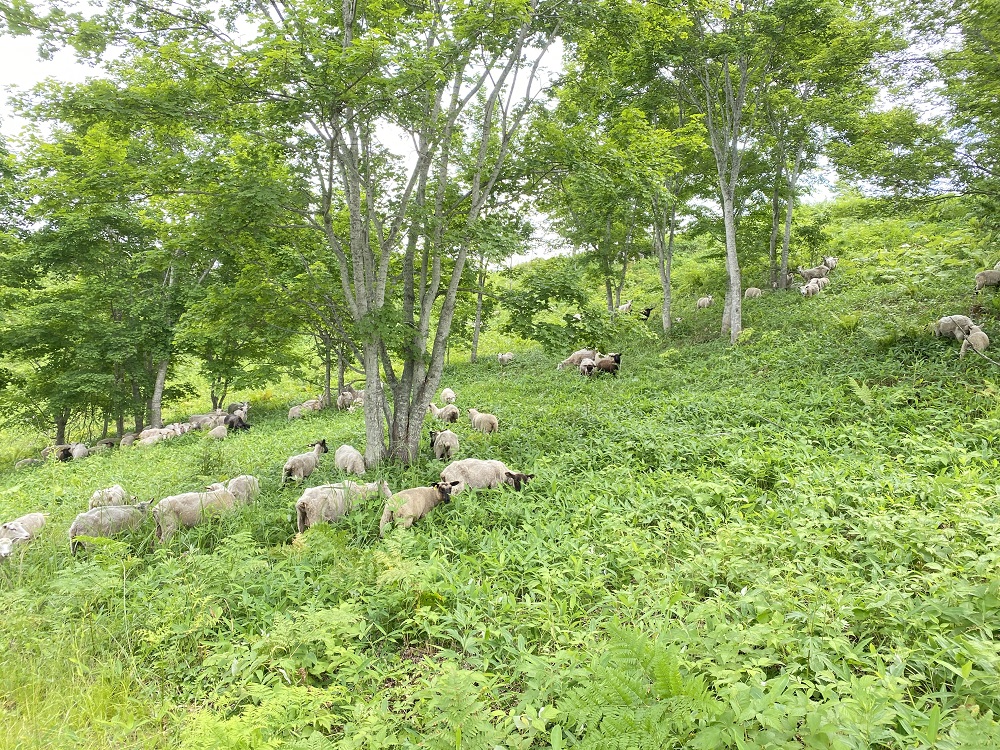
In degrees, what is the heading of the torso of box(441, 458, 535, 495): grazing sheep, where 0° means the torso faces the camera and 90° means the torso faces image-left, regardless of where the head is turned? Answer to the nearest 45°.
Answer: approximately 270°

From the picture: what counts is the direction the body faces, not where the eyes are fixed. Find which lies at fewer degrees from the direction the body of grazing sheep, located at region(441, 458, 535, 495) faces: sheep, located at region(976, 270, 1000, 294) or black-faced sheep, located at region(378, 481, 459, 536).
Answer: the sheep

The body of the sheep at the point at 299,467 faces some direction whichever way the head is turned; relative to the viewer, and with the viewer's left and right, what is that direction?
facing away from the viewer and to the right of the viewer

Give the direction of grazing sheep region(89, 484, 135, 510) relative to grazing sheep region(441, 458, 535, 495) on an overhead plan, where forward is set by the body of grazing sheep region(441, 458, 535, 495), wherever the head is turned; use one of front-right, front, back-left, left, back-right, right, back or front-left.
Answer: back

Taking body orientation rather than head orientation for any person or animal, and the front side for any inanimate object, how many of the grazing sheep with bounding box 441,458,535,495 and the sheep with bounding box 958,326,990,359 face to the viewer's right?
1
